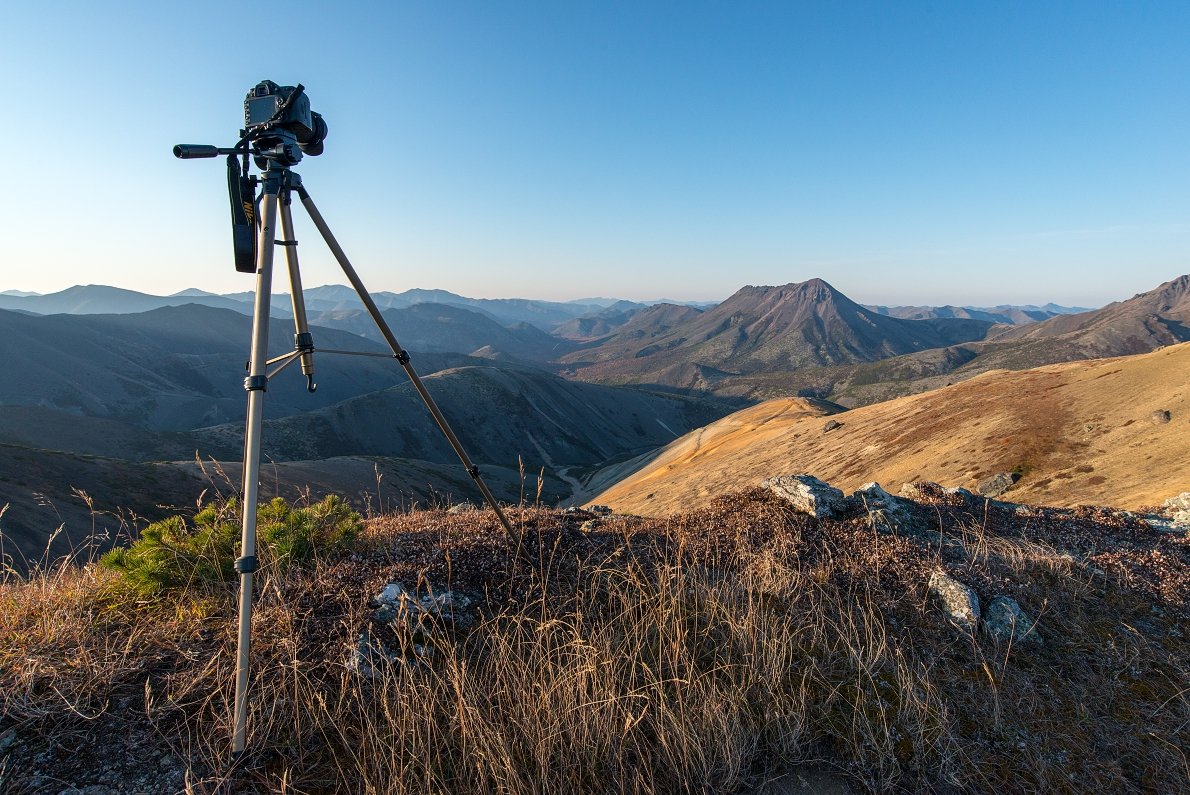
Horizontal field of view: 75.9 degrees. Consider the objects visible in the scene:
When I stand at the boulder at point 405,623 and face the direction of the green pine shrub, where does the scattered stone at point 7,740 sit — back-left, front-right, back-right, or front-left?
front-left

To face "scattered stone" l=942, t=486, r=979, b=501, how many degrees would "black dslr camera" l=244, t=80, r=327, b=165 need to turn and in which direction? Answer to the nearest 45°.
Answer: approximately 45° to its right

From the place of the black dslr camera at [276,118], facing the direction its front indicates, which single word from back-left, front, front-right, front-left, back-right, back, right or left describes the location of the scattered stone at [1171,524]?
front-right

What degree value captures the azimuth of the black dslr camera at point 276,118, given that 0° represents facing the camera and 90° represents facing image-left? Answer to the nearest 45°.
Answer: approximately 225°

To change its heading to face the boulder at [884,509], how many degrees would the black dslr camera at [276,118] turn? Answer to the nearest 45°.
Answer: approximately 45° to its right

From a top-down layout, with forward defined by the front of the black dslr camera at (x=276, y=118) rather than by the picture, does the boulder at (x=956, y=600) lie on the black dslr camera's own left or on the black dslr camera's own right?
on the black dslr camera's own right
